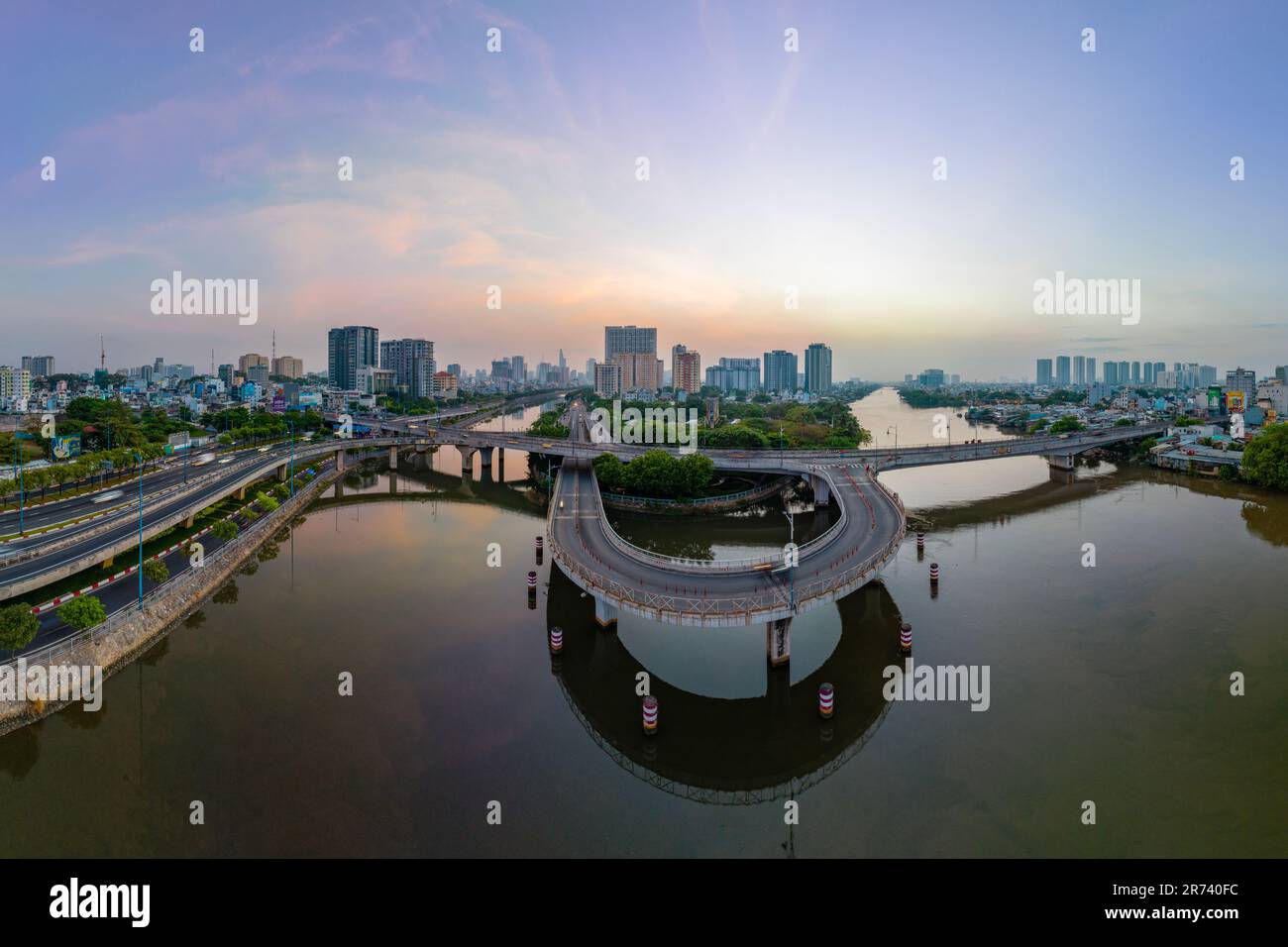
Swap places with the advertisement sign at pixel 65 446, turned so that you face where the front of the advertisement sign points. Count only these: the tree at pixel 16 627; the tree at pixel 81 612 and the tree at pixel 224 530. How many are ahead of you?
3

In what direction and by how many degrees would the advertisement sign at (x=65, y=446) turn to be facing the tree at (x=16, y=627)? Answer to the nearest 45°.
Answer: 0° — it already faces it

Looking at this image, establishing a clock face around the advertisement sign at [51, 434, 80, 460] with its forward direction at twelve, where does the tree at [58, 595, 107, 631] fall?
The tree is roughly at 12 o'clock from the advertisement sign.

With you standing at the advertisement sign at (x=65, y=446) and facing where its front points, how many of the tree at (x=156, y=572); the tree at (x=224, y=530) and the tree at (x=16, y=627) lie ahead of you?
3

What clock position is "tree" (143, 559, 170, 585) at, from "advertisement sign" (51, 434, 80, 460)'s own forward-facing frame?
The tree is roughly at 12 o'clock from the advertisement sign.

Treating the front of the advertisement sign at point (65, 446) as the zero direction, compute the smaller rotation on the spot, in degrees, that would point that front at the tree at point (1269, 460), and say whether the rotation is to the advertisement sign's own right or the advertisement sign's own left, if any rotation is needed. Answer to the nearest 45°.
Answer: approximately 45° to the advertisement sign's own left

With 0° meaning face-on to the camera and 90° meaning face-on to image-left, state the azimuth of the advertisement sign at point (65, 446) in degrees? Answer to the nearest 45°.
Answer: approximately 0°

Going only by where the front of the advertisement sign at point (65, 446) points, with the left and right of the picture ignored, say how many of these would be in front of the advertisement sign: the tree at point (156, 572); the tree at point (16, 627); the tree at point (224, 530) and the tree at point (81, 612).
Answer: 4

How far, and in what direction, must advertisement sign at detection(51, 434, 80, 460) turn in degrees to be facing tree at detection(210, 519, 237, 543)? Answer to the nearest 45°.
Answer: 0° — it already faces it

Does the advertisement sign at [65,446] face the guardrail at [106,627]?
yes

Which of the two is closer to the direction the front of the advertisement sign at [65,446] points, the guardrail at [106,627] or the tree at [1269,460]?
the guardrail
